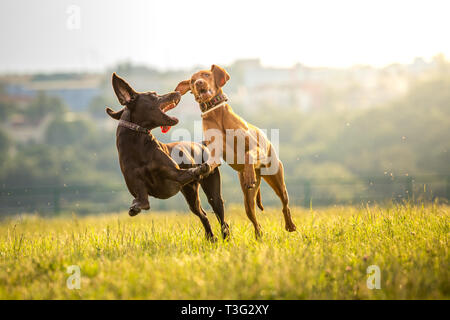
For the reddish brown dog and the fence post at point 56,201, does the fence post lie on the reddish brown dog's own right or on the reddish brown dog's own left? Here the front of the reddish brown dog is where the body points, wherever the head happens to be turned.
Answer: on the reddish brown dog's own right

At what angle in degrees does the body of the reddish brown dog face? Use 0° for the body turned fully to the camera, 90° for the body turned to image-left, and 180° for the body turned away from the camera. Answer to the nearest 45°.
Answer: approximately 45°

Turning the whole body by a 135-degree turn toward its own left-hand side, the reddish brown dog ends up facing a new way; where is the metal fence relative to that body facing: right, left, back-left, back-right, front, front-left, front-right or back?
left

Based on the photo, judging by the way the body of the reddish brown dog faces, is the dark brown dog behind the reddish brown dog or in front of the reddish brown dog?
in front
